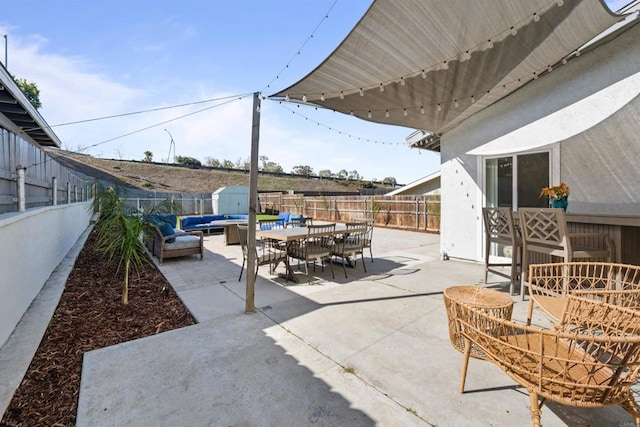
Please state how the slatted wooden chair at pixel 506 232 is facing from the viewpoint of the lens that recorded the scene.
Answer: facing away from the viewer and to the right of the viewer

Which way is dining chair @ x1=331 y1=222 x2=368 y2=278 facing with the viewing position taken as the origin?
facing away from the viewer and to the left of the viewer

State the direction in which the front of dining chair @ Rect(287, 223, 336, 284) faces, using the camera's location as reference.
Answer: facing away from the viewer and to the left of the viewer

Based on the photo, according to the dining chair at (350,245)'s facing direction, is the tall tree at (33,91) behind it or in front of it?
in front

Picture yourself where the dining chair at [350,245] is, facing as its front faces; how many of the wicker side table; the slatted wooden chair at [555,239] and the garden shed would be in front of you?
1

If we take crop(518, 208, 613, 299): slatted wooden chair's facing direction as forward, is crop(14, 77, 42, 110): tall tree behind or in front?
behind

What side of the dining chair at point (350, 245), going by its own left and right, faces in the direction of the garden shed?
front
